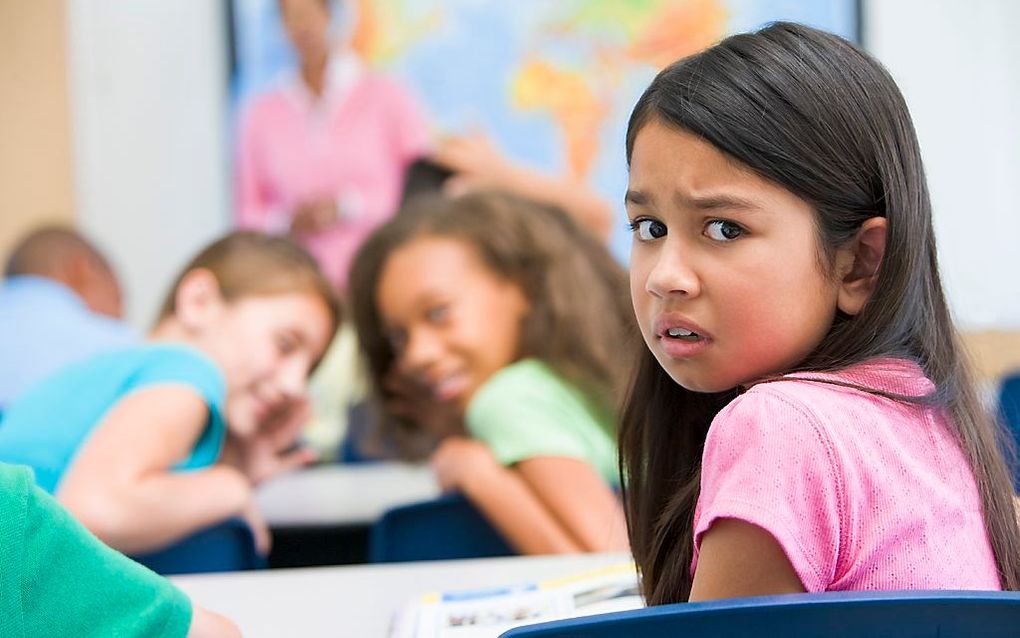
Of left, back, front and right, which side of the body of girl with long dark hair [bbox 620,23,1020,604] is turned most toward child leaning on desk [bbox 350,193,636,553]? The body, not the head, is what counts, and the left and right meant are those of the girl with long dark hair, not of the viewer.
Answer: front

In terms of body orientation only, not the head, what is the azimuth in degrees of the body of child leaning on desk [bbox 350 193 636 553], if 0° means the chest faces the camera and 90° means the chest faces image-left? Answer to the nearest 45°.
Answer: approximately 45°

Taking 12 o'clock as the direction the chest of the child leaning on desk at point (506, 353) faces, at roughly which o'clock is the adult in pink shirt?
The adult in pink shirt is roughly at 4 o'clock from the child leaning on desk.

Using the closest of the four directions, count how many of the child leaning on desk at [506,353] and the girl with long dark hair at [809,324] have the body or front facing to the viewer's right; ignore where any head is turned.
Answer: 0

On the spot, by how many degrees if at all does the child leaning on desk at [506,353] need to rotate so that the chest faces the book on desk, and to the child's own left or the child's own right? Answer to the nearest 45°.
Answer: approximately 45° to the child's own left

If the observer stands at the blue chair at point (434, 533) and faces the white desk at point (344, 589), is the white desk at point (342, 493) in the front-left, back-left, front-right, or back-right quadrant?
back-right

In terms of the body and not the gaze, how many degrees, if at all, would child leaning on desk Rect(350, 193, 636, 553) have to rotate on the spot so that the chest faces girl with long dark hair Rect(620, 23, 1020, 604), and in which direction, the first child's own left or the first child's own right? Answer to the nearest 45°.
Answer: approximately 45° to the first child's own left

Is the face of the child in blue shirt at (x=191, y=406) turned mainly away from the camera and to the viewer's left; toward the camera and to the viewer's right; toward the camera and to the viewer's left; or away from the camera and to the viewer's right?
toward the camera and to the viewer's right

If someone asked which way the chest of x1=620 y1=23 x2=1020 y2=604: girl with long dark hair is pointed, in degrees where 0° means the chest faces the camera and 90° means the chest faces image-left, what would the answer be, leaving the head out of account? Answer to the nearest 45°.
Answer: approximately 135°

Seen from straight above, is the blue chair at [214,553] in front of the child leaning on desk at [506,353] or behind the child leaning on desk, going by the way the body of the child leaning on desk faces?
in front
